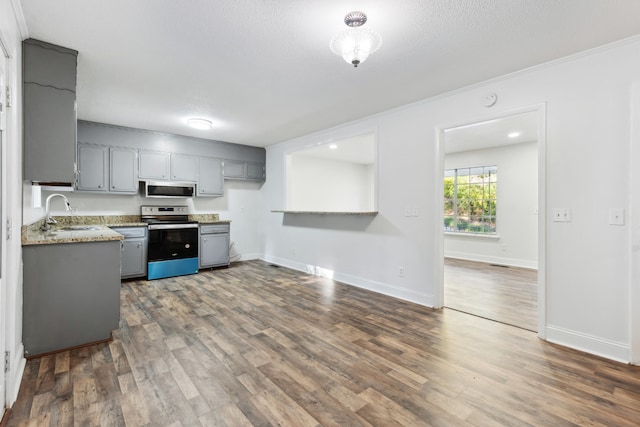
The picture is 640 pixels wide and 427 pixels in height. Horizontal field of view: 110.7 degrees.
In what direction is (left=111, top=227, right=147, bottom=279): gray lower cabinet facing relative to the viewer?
toward the camera

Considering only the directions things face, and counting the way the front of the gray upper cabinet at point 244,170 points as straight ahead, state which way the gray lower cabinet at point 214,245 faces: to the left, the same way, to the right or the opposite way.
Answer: the same way

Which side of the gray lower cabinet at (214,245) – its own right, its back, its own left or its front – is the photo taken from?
front

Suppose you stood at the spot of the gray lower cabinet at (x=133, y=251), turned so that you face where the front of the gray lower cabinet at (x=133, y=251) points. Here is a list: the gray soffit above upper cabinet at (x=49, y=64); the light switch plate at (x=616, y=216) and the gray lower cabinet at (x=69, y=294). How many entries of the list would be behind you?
0

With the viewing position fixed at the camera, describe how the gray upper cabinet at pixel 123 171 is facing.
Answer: facing the viewer

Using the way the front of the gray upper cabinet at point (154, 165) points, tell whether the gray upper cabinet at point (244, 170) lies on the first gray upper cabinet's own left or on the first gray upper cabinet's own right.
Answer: on the first gray upper cabinet's own left

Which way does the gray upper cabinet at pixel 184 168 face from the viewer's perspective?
toward the camera

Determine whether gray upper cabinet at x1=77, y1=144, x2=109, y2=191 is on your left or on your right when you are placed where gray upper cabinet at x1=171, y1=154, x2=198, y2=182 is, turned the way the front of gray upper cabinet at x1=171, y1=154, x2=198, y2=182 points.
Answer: on your right

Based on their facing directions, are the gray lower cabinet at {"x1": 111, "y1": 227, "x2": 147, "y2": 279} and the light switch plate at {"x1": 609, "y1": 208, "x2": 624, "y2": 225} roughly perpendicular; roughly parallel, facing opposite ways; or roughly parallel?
roughly perpendicular

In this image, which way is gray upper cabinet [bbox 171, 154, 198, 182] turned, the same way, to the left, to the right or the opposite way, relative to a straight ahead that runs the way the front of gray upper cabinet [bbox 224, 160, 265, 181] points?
the same way

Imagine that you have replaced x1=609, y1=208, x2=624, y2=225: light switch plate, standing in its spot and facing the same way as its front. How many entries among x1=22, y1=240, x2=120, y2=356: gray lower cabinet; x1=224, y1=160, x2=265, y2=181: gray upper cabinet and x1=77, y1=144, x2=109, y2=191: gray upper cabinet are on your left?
0

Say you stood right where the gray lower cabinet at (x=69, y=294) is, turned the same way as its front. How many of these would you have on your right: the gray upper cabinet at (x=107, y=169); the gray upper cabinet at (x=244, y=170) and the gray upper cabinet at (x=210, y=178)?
0
